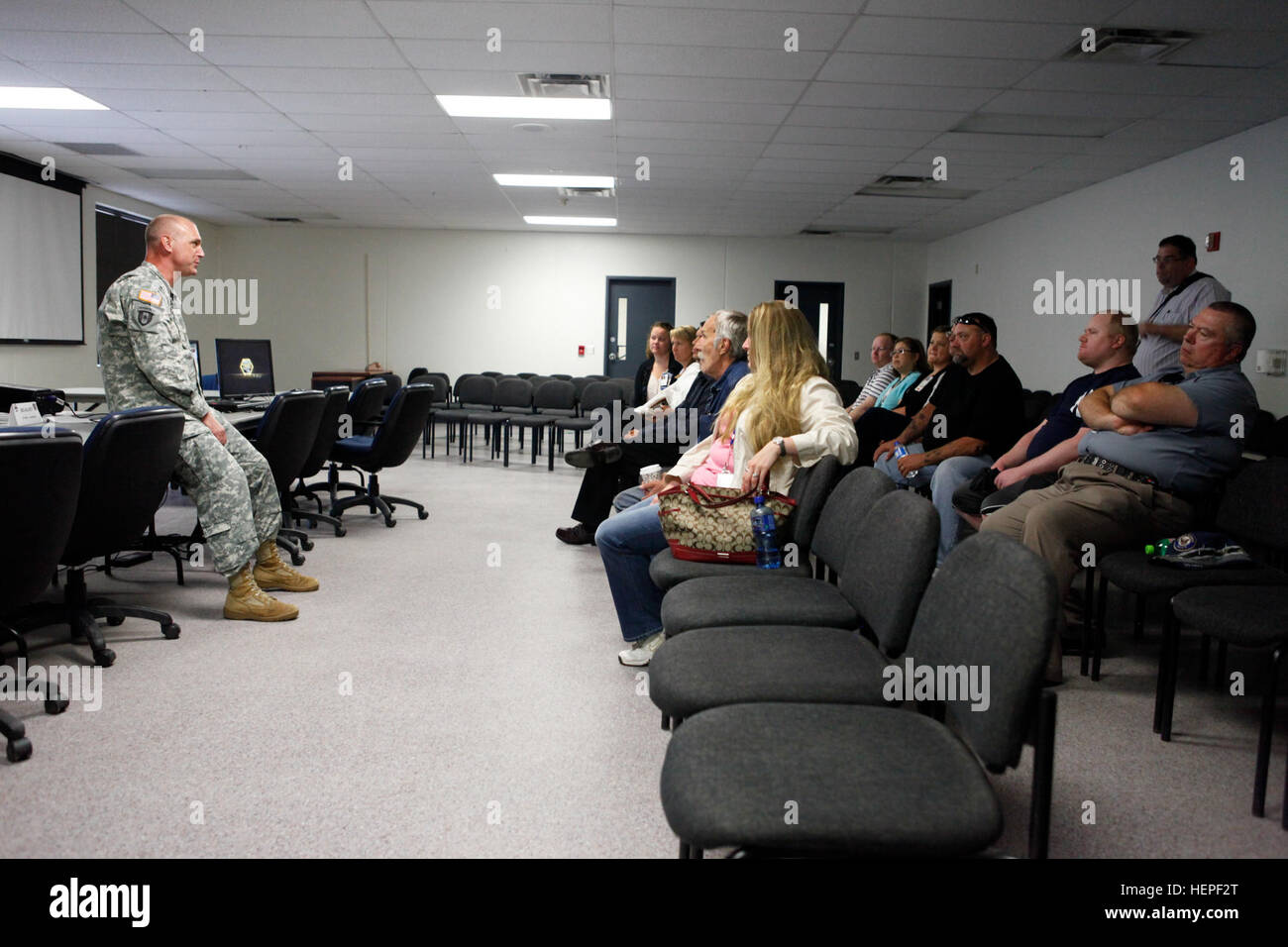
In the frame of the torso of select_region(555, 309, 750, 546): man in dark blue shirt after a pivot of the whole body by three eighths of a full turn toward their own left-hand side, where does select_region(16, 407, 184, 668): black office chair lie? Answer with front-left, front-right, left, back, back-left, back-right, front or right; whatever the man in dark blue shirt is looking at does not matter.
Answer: right

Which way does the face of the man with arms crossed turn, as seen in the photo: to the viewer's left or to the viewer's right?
to the viewer's left

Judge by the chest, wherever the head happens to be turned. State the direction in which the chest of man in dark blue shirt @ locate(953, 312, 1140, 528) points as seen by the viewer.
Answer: to the viewer's left

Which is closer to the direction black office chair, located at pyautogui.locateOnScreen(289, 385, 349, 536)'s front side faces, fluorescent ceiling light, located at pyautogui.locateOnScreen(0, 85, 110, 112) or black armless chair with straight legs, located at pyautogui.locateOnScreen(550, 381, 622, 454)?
the fluorescent ceiling light

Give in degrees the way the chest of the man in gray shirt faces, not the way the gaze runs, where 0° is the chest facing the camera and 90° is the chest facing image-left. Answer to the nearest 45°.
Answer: approximately 45°

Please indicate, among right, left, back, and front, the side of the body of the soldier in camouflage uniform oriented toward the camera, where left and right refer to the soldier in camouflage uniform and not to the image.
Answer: right

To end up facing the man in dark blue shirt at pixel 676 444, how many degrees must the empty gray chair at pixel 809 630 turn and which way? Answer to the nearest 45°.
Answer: approximately 90° to its right

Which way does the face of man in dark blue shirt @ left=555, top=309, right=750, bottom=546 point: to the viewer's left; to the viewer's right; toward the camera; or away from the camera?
to the viewer's left

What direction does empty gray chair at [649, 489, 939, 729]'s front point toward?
to the viewer's left

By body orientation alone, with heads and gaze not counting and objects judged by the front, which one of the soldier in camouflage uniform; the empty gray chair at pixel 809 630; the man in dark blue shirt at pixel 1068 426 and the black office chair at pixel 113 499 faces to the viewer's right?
the soldier in camouflage uniform

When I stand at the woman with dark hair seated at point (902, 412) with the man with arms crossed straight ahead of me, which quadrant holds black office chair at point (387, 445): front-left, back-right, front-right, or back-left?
back-right
